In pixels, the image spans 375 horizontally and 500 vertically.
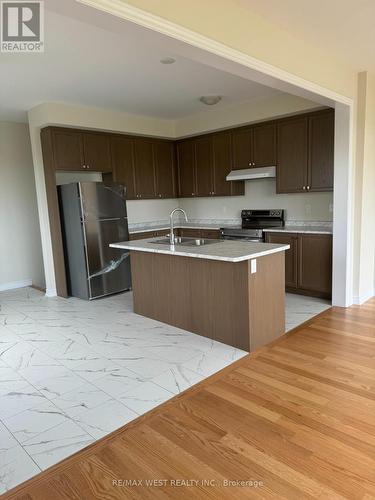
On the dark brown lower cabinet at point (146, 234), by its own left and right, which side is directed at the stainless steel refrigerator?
right

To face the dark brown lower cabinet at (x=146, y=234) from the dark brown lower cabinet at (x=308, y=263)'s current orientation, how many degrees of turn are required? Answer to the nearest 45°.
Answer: approximately 45° to its right

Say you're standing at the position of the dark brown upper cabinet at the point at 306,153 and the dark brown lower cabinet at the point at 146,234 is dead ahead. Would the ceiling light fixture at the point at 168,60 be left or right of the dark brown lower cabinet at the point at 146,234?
left

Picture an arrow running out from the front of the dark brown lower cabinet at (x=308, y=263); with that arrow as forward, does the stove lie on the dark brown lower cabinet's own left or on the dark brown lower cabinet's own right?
on the dark brown lower cabinet's own right

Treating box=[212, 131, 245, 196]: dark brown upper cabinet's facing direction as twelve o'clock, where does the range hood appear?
The range hood is roughly at 9 o'clock from the dark brown upper cabinet.
